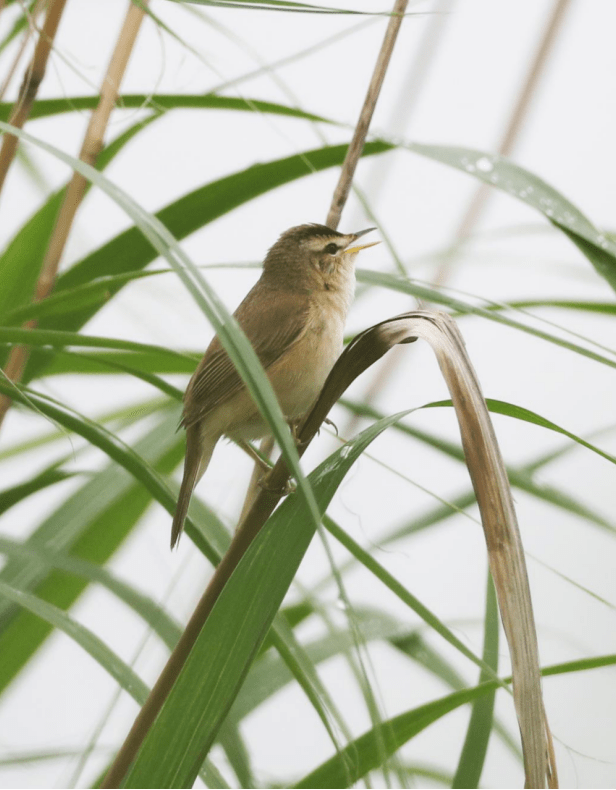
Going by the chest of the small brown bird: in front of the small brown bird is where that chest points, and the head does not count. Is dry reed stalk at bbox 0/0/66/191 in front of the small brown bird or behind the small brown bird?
behind

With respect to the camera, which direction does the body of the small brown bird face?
to the viewer's right
